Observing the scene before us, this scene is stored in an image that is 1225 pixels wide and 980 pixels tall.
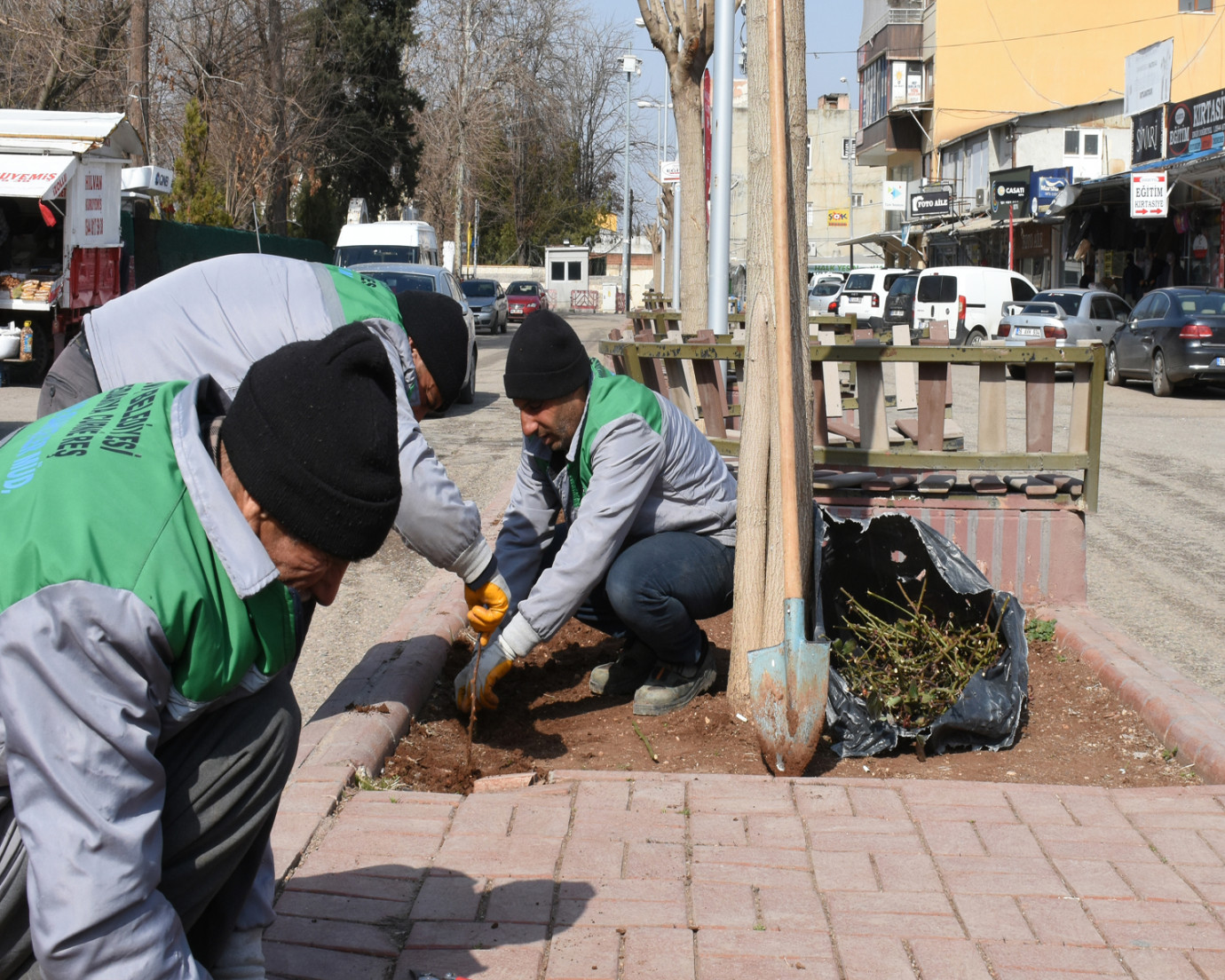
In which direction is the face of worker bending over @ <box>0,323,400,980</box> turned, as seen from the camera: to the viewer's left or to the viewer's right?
to the viewer's right

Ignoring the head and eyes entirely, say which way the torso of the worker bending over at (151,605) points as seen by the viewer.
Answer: to the viewer's right

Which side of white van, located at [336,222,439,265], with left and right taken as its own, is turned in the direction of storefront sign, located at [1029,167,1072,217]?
left

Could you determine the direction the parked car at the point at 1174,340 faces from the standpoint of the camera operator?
facing away from the viewer and to the left of the viewer

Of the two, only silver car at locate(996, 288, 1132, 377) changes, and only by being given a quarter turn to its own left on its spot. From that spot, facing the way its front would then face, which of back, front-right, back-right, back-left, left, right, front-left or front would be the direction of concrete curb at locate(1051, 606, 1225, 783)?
back-left

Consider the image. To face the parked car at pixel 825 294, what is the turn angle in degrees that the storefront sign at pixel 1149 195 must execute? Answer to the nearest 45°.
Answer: approximately 135° to its right

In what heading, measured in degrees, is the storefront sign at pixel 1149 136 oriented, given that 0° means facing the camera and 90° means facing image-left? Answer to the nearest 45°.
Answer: approximately 45°

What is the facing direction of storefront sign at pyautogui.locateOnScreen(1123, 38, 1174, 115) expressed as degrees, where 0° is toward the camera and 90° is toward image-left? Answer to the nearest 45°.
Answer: approximately 45°

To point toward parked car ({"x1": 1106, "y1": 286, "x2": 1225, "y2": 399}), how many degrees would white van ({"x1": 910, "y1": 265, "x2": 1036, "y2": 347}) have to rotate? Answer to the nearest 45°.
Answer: approximately 135° to its right

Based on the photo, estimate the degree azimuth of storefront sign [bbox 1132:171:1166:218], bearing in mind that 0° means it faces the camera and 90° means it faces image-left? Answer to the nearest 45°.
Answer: approximately 0°

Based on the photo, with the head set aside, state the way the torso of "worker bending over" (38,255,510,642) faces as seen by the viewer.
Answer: to the viewer's right
